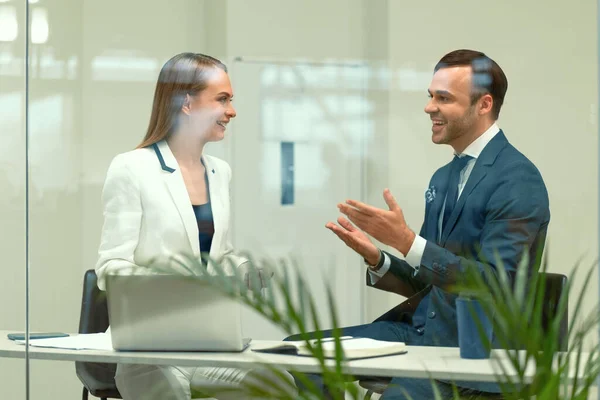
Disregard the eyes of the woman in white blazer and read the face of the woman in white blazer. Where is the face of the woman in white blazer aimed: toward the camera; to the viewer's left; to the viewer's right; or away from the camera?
to the viewer's right

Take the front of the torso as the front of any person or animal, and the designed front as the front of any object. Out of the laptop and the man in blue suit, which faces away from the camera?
the laptop

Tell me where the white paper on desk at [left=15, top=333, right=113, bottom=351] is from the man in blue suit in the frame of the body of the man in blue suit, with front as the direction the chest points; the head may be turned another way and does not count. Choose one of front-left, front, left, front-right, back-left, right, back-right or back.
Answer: front-right

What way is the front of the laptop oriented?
away from the camera

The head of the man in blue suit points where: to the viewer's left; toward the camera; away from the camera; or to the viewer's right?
to the viewer's left

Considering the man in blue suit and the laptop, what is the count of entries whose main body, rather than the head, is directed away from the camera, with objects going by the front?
1

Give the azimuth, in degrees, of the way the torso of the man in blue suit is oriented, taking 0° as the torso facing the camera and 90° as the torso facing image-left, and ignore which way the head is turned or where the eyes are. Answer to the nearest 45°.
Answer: approximately 45°

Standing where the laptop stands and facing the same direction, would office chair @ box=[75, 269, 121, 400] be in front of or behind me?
in front

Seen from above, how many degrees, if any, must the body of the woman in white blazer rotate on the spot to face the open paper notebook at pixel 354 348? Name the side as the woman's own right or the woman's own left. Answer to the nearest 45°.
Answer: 0° — they already face it

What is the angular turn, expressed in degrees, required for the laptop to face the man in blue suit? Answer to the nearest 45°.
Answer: approximately 90° to its right

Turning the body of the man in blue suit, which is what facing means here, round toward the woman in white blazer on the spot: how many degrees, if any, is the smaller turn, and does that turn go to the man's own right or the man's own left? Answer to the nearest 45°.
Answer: approximately 45° to the man's own right

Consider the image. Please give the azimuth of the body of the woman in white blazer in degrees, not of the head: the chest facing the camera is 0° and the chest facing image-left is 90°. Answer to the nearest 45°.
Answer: approximately 315°
